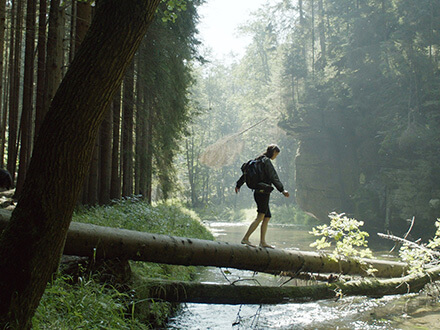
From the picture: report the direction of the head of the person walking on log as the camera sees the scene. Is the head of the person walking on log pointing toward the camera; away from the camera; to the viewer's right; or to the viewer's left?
to the viewer's right

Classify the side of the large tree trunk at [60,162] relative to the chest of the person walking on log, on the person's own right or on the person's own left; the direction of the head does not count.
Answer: on the person's own right

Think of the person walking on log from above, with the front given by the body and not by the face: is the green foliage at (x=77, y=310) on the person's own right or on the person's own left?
on the person's own right

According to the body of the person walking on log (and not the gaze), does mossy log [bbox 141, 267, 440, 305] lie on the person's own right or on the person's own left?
on the person's own right

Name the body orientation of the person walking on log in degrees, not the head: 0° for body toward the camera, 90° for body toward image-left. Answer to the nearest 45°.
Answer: approximately 270°

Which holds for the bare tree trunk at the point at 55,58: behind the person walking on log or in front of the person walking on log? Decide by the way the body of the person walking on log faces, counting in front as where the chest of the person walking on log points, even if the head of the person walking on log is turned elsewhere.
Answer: behind
